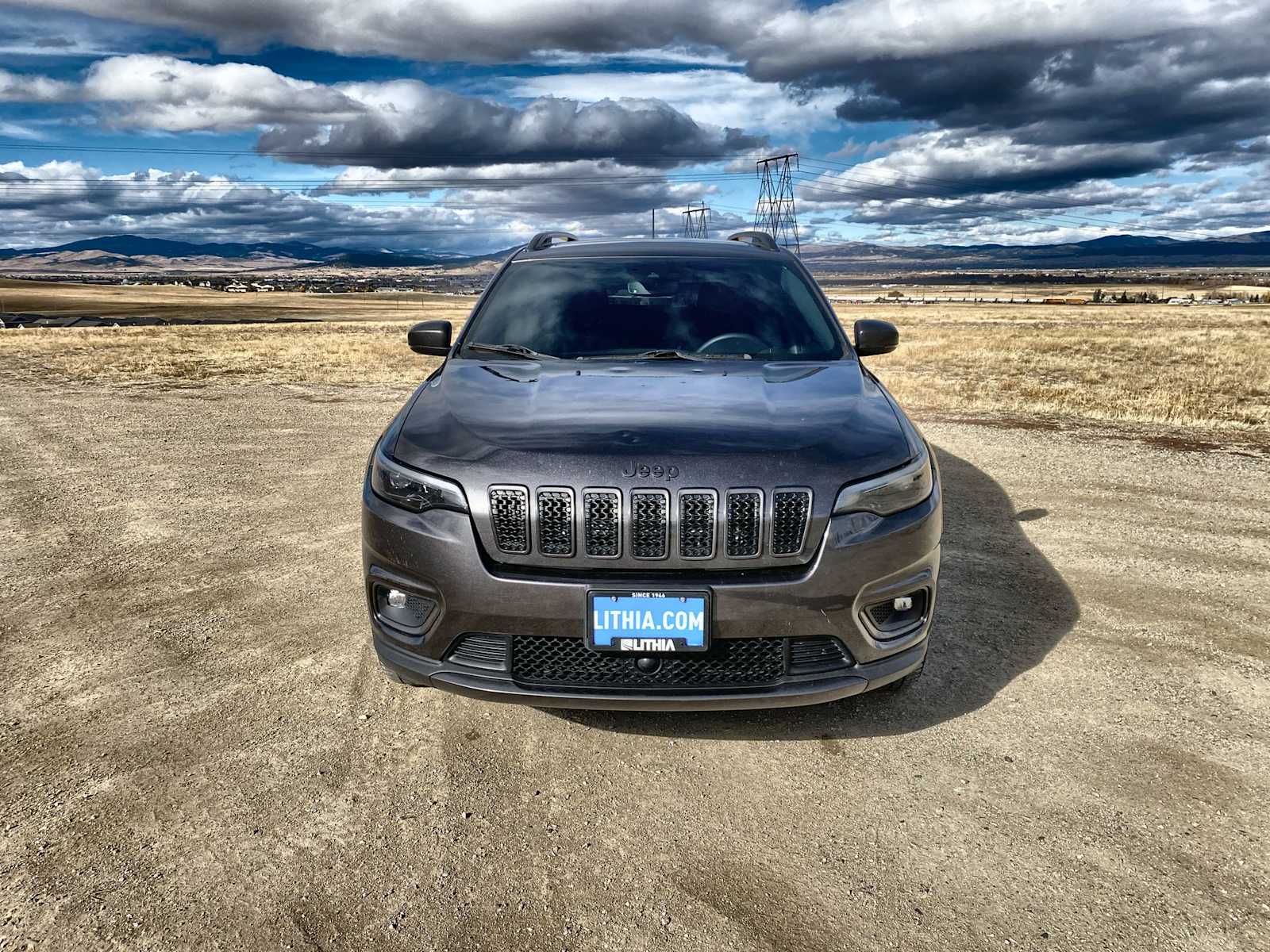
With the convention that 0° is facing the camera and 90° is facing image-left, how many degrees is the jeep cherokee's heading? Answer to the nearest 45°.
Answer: approximately 0°
